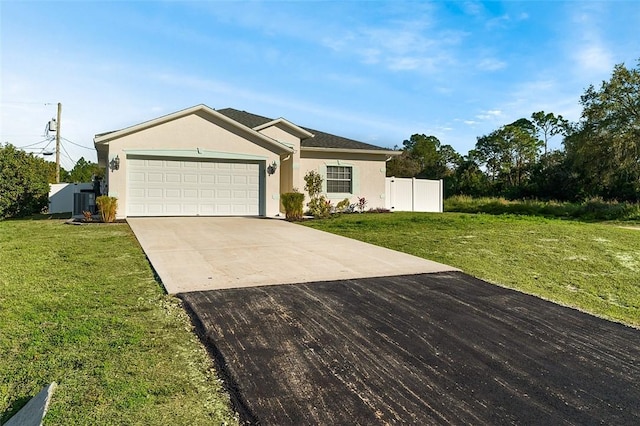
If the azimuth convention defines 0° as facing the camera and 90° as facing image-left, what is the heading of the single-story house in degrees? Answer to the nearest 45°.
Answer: approximately 0°

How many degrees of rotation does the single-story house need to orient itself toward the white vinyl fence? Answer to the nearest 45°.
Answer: approximately 135° to its left

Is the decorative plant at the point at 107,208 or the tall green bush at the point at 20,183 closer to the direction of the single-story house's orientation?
the decorative plant

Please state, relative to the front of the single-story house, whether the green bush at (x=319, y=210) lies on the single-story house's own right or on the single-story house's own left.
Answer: on the single-story house's own left

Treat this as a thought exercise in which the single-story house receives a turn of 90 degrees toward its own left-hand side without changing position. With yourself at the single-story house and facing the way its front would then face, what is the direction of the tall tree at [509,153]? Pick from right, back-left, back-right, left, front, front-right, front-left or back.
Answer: front-left

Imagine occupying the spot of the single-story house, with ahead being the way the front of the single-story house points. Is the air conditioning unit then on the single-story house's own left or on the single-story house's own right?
on the single-story house's own right

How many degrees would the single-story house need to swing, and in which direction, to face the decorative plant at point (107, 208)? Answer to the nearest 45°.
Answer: approximately 45° to its right
